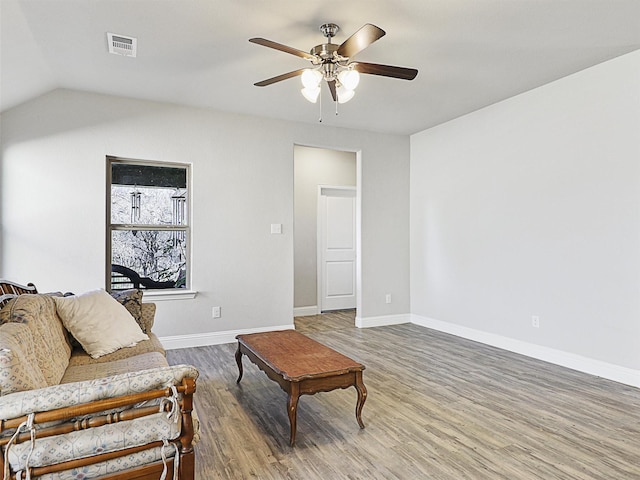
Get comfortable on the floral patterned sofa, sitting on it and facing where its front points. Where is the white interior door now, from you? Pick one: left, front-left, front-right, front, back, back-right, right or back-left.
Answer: front-left

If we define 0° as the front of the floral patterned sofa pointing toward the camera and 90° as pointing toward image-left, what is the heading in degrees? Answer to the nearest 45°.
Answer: approximately 270°

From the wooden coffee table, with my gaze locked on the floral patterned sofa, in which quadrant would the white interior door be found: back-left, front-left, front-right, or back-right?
back-right

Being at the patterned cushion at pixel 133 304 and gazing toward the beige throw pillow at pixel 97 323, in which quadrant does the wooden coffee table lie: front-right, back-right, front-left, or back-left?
front-left
